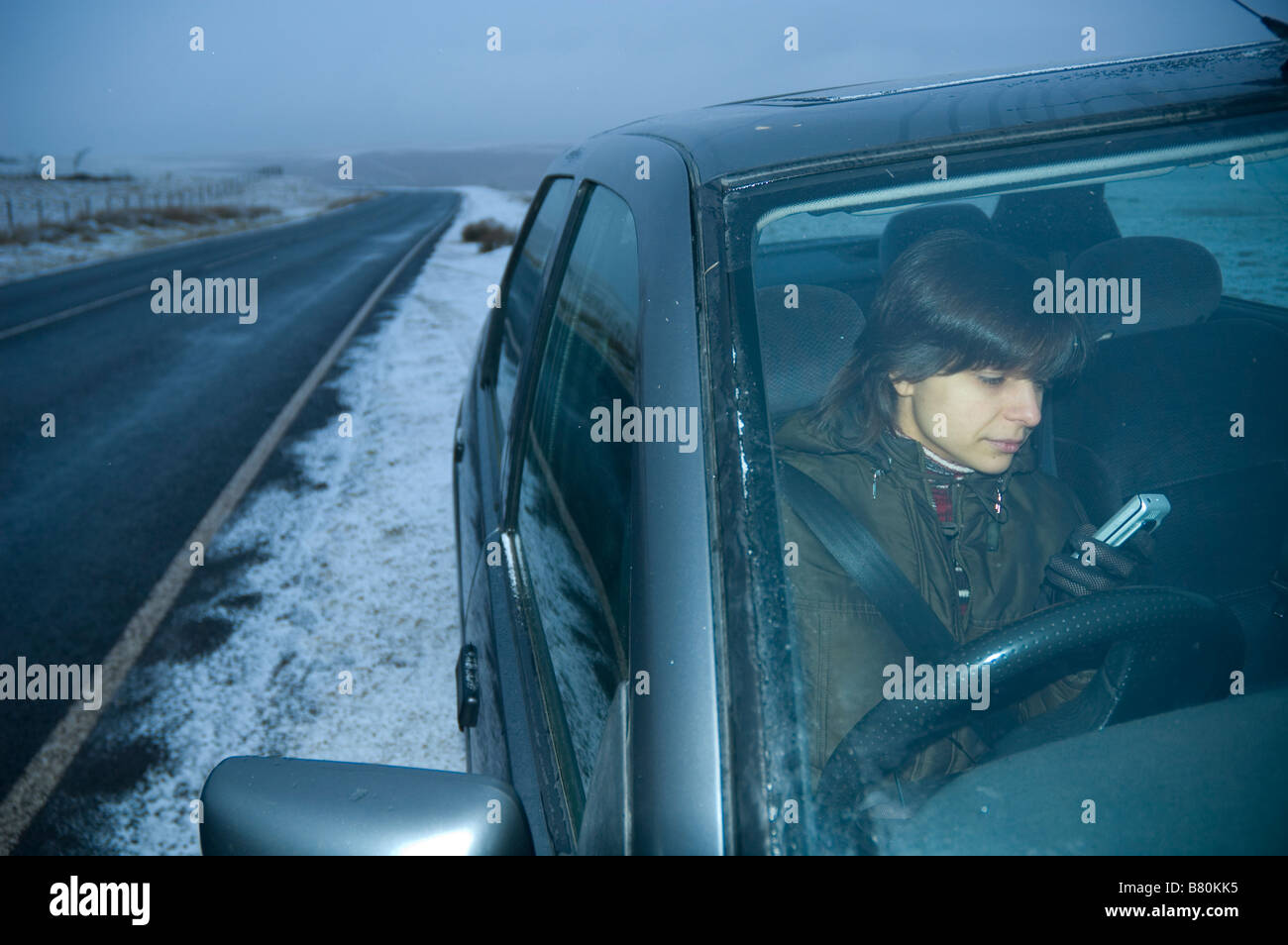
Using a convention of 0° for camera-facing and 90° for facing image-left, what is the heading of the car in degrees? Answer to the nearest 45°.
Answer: approximately 0°

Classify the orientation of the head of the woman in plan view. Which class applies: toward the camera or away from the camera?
toward the camera
